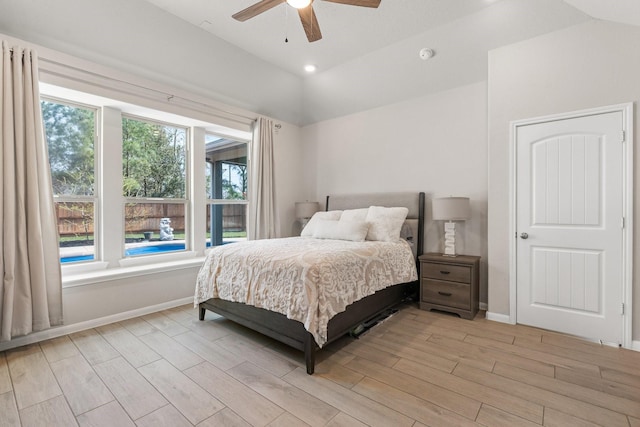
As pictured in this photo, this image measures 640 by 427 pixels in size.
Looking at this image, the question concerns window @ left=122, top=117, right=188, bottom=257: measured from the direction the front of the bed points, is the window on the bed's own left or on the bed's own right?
on the bed's own right

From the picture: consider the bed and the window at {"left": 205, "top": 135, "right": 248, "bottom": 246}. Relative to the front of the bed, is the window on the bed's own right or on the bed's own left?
on the bed's own right

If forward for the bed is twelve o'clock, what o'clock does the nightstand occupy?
The nightstand is roughly at 7 o'clock from the bed.

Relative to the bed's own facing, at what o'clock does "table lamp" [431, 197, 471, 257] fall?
The table lamp is roughly at 7 o'clock from the bed.

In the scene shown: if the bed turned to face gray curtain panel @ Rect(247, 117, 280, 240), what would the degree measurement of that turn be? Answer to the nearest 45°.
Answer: approximately 135° to its right

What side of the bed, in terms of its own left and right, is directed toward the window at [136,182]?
right

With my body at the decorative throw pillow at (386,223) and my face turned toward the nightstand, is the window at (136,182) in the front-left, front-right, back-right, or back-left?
back-right

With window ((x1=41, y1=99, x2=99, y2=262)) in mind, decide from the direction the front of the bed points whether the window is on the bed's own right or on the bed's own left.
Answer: on the bed's own right

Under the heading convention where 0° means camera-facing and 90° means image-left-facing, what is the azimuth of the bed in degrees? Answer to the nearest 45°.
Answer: approximately 45°

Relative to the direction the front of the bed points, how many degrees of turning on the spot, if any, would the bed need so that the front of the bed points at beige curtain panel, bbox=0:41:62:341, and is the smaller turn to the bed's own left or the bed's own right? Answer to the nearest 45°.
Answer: approximately 45° to the bed's own right

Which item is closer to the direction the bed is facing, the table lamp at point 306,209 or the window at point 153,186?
the window

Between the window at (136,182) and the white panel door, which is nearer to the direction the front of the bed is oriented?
the window

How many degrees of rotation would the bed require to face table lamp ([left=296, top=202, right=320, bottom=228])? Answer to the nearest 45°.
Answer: approximately 135° to its right
